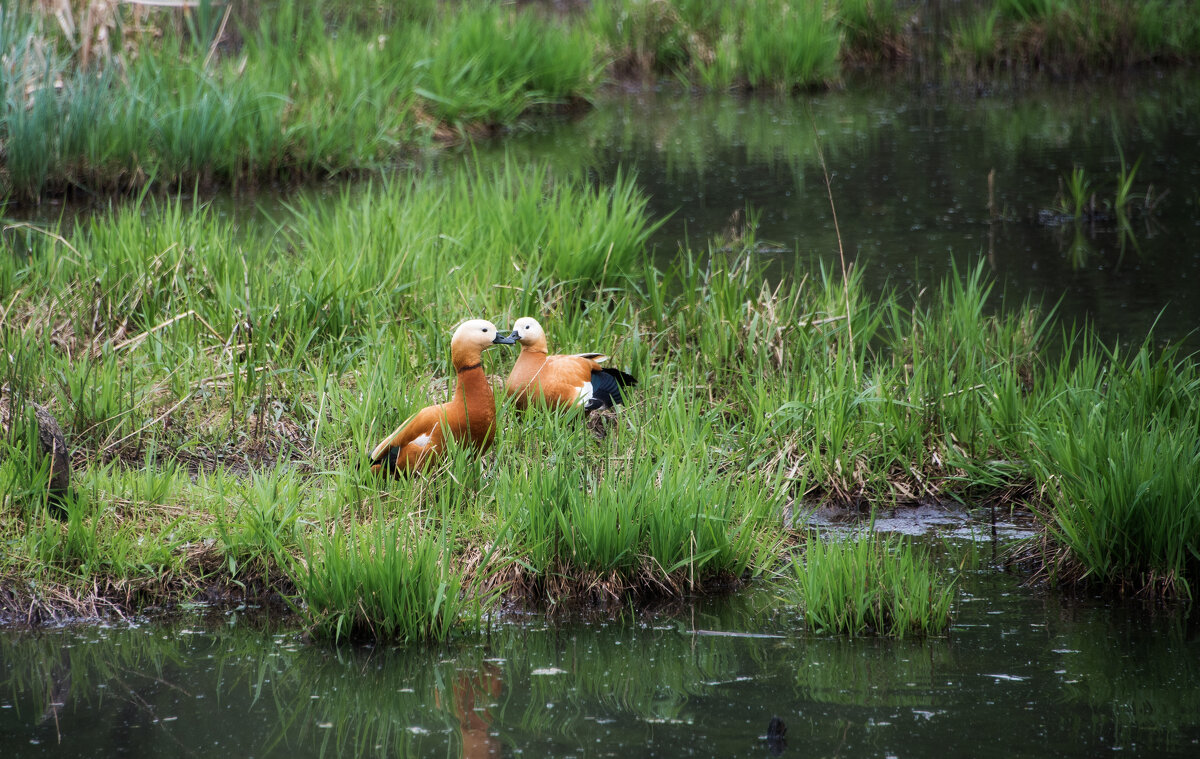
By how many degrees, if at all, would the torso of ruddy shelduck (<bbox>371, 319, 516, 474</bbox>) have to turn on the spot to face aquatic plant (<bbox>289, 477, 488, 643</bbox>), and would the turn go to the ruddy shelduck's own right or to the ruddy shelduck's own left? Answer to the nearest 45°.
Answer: approximately 90° to the ruddy shelduck's own right

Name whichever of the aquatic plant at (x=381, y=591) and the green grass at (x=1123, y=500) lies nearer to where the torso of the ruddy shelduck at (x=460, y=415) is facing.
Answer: the green grass

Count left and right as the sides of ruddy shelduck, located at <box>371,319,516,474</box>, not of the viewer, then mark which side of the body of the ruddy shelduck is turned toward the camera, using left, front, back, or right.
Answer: right

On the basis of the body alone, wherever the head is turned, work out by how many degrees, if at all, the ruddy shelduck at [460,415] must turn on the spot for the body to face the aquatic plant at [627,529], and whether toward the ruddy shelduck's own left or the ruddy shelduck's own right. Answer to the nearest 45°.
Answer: approximately 45° to the ruddy shelduck's own right

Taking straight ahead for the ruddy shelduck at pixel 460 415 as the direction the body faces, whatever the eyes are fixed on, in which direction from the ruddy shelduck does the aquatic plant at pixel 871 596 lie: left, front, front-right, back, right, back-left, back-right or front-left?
front-right
